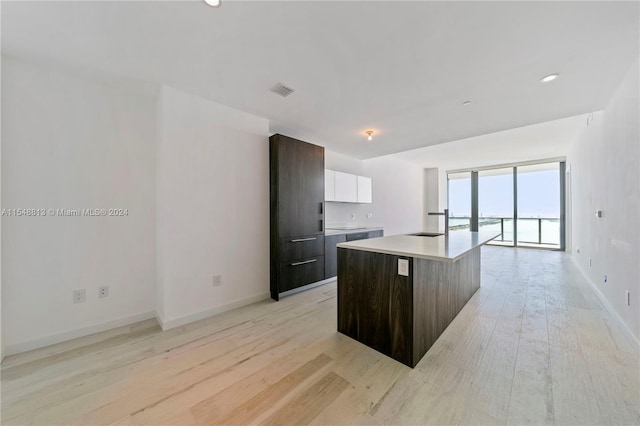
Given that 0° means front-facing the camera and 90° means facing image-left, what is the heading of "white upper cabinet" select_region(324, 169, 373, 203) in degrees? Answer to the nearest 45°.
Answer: approximately 315°

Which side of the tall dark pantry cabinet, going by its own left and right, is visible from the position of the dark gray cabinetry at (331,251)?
left

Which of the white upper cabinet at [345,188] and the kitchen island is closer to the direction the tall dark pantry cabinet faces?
the kitchen island

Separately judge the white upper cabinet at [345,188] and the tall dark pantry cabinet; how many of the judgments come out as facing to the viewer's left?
0

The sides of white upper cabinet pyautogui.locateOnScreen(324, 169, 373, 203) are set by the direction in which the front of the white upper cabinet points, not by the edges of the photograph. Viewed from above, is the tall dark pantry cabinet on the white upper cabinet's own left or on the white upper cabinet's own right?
on the white upper cabinet's own right

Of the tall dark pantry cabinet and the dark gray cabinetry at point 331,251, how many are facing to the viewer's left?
0

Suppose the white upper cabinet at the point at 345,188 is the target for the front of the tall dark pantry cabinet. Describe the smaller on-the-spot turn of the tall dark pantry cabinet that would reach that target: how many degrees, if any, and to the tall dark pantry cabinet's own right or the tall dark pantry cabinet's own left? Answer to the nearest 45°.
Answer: approximately 90° to the tall dark pantry cabinet's own left

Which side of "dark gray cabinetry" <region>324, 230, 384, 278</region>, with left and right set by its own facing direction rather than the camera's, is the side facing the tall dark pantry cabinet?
right
